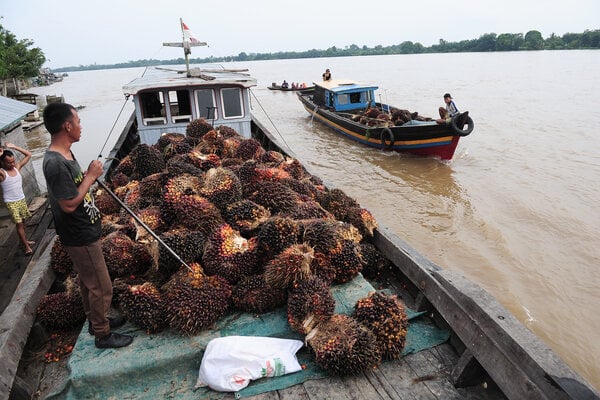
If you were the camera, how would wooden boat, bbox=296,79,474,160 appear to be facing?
facing the viewer and to the right of the viewer

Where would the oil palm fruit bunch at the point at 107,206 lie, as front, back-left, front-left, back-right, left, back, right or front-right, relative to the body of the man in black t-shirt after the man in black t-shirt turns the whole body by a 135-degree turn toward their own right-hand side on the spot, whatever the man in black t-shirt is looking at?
back-right

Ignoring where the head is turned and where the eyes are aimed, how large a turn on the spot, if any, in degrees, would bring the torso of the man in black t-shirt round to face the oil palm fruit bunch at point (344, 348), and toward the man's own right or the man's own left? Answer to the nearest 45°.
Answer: approximately 45° to the man's own right

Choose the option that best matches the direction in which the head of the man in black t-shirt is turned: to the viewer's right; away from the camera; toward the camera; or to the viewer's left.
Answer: to the viewer's right

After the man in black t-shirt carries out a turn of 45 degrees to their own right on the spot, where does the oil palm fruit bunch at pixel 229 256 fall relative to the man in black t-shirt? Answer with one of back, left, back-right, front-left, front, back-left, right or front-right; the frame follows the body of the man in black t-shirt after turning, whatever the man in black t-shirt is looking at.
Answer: front-left

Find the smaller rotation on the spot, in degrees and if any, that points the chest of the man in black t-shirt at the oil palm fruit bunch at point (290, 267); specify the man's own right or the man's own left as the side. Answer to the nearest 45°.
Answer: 0° — they already face it

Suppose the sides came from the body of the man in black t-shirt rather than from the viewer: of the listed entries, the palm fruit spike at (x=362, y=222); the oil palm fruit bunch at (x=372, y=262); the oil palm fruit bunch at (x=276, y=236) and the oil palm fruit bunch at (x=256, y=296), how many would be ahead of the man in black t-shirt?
4

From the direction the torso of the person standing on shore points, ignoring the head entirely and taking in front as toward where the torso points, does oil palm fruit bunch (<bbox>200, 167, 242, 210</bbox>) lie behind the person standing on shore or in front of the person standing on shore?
in front

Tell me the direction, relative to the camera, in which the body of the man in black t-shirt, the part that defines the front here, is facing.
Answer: to the viewer's right

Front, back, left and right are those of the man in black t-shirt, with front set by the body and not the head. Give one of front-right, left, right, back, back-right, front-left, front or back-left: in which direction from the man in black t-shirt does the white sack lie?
front-right

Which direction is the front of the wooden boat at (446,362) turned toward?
toward the camera

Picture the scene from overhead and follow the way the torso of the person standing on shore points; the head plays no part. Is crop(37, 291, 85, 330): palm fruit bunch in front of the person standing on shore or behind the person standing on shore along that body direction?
in front

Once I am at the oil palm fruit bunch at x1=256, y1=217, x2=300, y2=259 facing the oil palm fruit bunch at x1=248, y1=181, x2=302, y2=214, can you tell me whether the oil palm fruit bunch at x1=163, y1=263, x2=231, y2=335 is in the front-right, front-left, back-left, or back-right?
back-left
